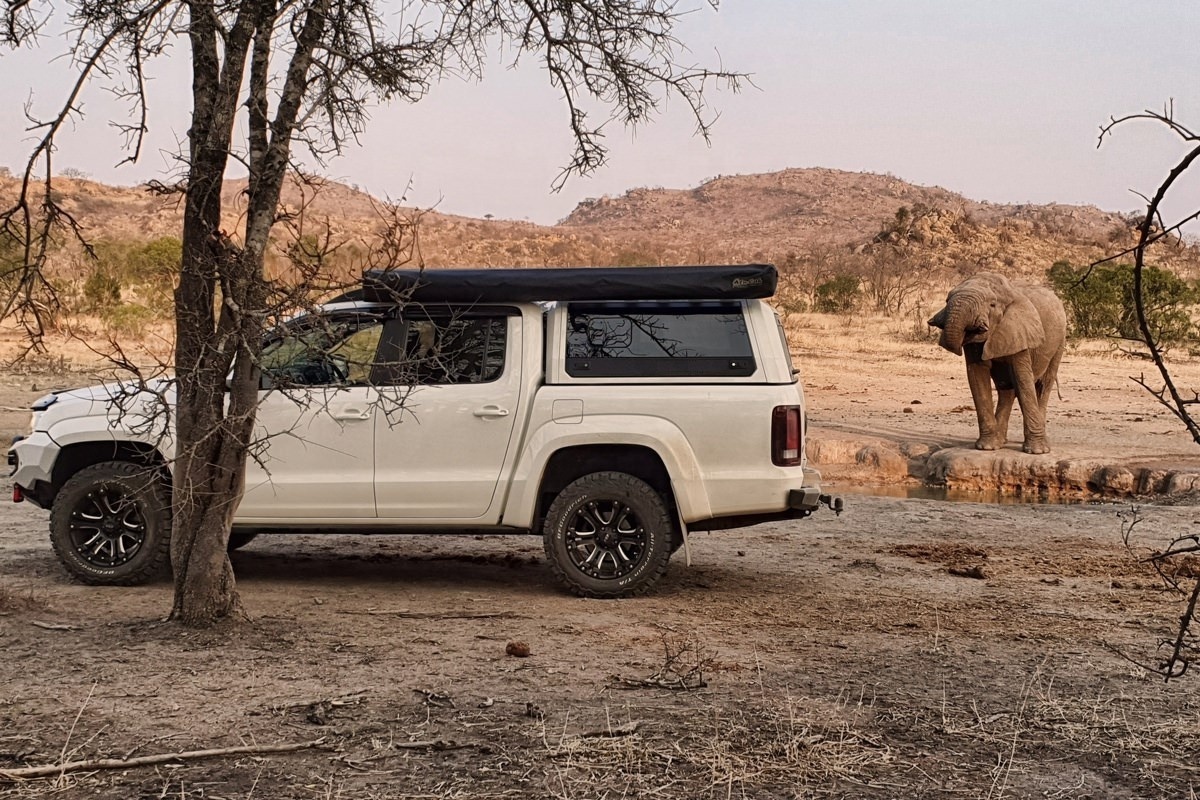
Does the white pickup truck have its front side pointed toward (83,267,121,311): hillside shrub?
no

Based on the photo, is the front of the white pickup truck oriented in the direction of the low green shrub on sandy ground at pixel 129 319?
no

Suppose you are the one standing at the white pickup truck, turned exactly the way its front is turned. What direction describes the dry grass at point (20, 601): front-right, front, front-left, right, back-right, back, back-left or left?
front

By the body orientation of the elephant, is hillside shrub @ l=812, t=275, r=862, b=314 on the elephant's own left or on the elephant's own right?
on the elephant's own right

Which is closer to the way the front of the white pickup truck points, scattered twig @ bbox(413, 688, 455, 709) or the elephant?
the scattered twig

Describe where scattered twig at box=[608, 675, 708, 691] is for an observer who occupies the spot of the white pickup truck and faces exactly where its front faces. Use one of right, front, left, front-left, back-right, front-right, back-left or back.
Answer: left

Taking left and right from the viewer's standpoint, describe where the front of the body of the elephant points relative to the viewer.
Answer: facing the viewer and to the left of the viewer

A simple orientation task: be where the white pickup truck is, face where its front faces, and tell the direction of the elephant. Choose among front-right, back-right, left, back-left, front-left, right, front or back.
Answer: back-right

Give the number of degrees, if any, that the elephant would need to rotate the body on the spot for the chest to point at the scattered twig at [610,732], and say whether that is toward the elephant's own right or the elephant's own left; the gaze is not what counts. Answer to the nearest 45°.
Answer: approximately 45° to the elephant's own left

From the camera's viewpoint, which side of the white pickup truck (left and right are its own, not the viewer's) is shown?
left

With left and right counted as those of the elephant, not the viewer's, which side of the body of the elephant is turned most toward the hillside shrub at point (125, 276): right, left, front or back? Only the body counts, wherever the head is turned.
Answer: right

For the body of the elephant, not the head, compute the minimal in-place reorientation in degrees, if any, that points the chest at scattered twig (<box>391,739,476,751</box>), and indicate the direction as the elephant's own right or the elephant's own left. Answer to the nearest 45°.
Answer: approximately 45° to the elephant's own left

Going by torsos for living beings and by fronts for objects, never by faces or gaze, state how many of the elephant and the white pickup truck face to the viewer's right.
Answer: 0

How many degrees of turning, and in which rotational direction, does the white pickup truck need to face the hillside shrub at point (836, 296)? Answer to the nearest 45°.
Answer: approximately 90° to its right
